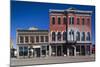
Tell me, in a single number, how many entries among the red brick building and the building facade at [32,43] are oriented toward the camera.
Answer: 2
